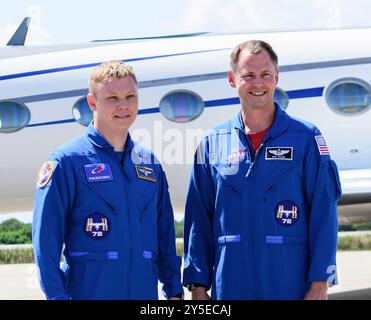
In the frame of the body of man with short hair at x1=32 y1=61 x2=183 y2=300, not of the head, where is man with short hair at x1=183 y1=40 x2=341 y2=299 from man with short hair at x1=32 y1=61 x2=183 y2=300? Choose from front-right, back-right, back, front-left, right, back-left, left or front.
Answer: front-left

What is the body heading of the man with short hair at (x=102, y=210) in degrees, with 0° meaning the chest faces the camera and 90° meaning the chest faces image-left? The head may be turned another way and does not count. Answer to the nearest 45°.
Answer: approximately 315°

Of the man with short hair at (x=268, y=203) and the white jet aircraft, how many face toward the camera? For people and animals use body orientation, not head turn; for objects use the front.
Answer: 1

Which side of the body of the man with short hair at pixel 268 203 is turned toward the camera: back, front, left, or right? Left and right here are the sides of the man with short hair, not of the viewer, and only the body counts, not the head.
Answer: front

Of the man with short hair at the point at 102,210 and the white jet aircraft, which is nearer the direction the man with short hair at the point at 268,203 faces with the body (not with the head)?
the man with short hair

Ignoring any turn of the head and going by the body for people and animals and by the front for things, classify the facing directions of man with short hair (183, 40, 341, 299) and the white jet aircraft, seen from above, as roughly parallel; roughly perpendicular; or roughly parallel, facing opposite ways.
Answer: roughly perpendicular

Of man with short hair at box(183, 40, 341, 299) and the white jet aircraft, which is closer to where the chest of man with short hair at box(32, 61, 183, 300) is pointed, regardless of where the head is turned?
the man with short hair
